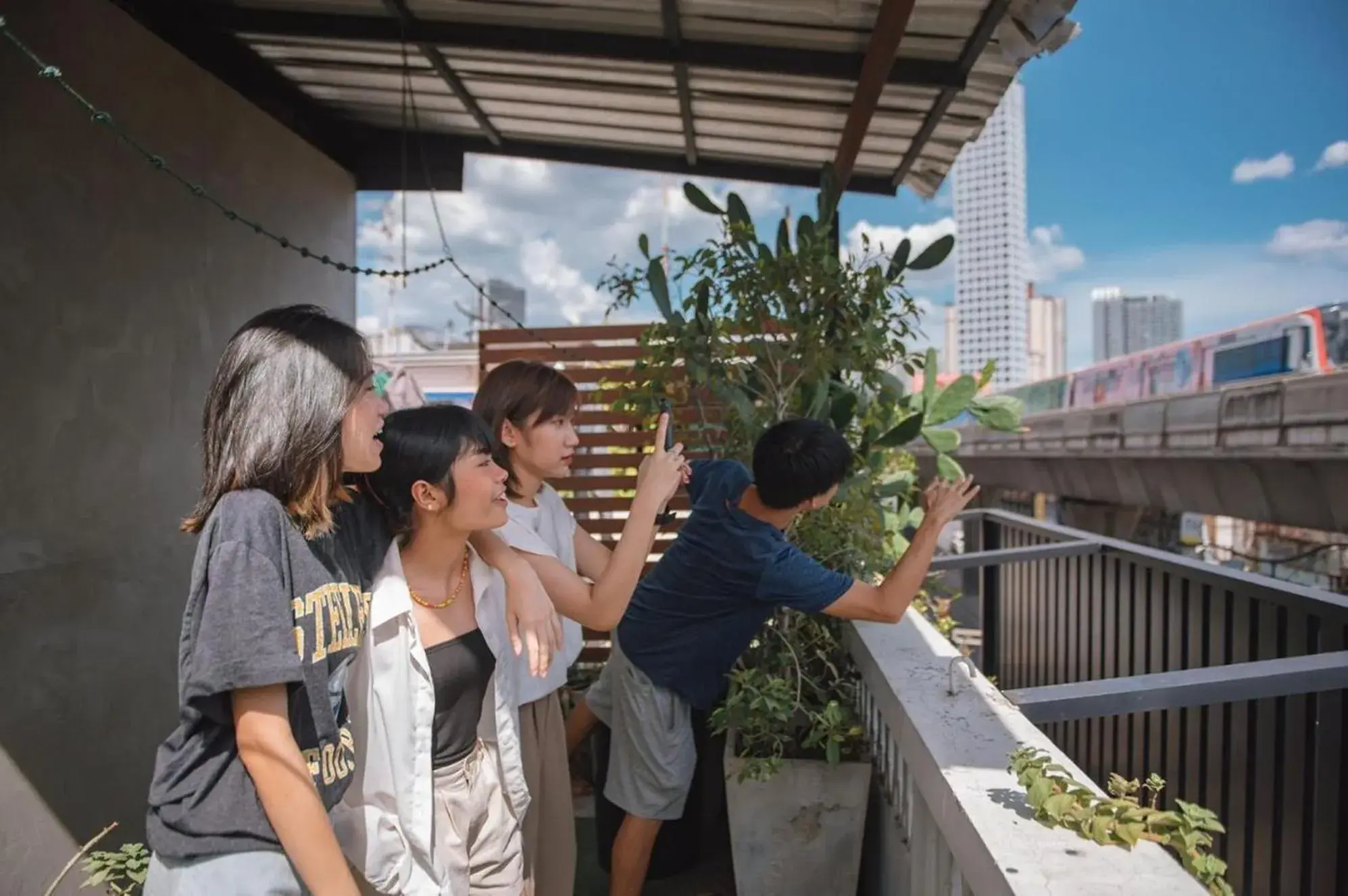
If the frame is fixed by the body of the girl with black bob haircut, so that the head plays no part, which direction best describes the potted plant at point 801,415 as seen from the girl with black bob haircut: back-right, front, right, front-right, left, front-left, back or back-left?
left

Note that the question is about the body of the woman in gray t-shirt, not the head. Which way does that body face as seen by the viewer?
to the viewer's right

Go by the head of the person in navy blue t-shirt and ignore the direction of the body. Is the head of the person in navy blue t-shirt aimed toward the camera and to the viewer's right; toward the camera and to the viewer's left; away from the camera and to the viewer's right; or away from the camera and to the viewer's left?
away from the camera and to the viewer's right

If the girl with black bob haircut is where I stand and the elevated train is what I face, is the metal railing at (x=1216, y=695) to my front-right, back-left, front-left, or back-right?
front-right

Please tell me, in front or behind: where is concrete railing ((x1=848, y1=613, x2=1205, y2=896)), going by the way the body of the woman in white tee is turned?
in front

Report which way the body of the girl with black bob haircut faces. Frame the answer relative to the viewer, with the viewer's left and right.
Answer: facing the viewer and to the right of the viewer

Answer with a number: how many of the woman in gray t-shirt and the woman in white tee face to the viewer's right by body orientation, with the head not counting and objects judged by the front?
2

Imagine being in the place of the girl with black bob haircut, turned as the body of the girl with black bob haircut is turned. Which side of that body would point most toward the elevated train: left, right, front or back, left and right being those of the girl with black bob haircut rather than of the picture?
left

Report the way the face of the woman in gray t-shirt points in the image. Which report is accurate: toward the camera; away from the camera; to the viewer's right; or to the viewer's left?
to the viewer's right

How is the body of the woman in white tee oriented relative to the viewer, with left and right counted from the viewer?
facing to the right of the viewer

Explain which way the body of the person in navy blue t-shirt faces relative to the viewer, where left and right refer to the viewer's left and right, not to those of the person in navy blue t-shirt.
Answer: facing away from the viewer and to the right of the viewer

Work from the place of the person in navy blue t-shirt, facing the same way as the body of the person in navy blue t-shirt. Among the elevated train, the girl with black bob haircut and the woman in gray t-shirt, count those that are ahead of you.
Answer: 1

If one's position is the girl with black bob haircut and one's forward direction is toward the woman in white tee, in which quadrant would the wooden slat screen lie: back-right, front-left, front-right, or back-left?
front-left

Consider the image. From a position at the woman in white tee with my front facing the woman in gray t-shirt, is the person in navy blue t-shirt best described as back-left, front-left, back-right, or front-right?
back-left
